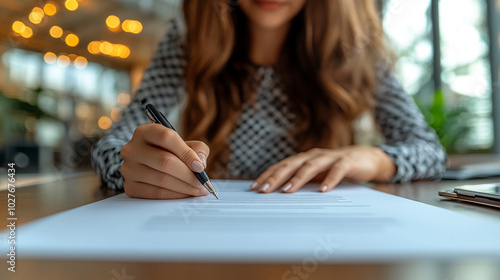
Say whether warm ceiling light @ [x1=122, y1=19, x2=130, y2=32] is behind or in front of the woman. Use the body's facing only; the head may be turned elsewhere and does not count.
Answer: behind

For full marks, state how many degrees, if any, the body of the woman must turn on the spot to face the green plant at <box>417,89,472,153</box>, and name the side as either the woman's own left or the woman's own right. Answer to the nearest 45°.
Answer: approximately 135° to the woman's own left

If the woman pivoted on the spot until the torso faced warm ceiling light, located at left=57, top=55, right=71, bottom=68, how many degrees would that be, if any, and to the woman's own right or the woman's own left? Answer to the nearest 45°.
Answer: approximately 135° to the woman's own right

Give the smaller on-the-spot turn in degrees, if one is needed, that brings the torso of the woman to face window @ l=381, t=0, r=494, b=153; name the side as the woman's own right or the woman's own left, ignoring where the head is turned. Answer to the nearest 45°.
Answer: approximately 135° to the woman's own left

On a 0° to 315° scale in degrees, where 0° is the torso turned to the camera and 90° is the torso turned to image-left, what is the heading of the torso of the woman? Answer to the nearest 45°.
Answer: approximately 0°
